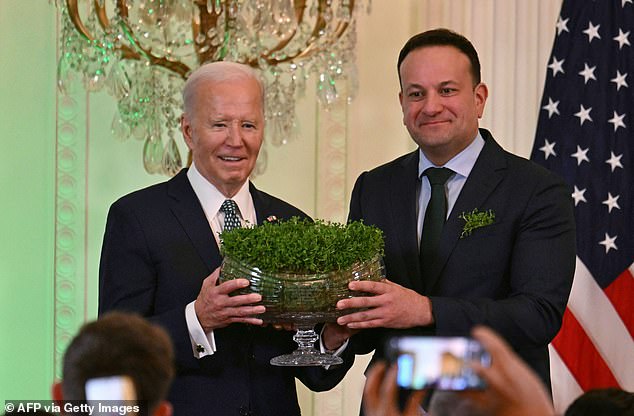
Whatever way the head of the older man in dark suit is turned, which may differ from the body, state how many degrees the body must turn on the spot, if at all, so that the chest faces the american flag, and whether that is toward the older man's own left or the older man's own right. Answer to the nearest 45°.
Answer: approximately 90° to the older man's own left

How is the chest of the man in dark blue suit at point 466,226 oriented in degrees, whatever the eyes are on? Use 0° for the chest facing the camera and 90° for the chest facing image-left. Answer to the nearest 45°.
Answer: approximately 45°

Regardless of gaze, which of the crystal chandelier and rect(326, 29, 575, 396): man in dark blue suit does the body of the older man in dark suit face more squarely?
the man in dark blue suit
